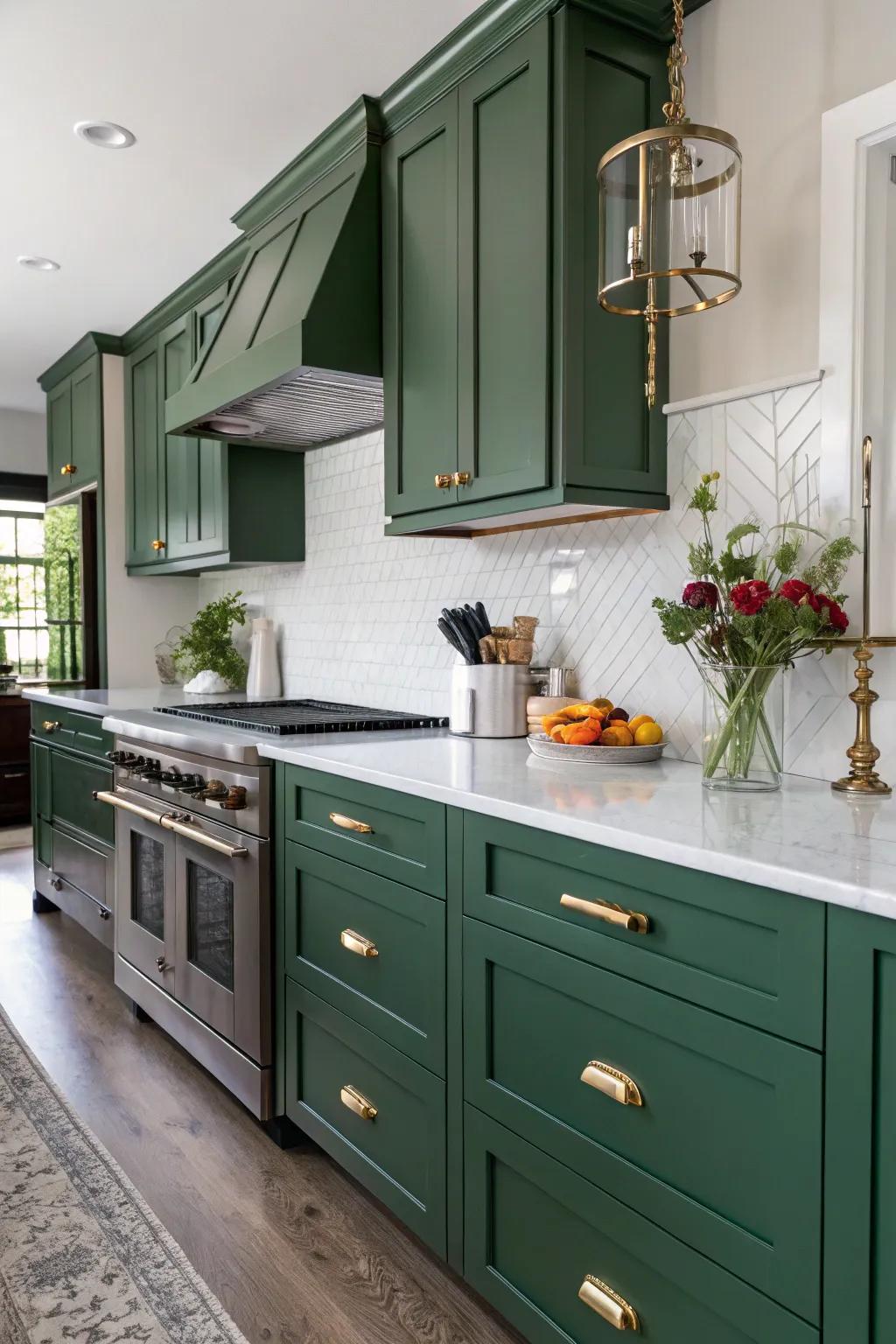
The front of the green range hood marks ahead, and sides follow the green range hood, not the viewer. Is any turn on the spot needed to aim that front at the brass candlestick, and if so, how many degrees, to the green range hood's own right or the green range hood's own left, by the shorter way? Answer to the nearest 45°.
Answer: approximately 90° to the green range hood's own left

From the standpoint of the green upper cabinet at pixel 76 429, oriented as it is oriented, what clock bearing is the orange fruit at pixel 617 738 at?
The orange fruit is roughly at 10 o'clock from the green upper cabinet.

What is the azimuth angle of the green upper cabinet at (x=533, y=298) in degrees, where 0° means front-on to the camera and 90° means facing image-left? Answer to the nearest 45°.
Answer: approximately 45°

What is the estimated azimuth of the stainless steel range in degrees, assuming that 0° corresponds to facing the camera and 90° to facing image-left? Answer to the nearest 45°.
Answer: approximately 45°

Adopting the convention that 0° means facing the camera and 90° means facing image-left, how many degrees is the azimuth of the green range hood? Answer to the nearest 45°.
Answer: approximately 45°
